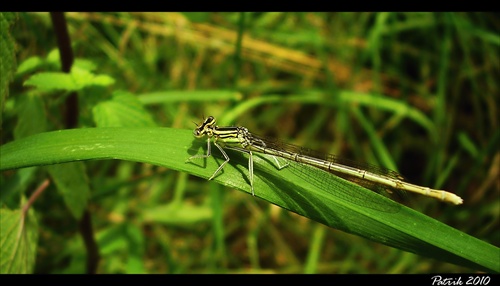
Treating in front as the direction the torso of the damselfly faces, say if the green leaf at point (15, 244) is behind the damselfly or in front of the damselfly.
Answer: in front

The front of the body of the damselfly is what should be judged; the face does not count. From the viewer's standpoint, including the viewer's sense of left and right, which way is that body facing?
facing to the left of the viewer

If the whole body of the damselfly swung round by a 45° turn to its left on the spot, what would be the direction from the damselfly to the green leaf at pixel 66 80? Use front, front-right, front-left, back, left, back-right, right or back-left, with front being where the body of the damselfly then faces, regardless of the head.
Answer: right

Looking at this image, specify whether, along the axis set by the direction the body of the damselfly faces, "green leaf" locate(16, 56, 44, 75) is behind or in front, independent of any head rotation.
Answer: in front
